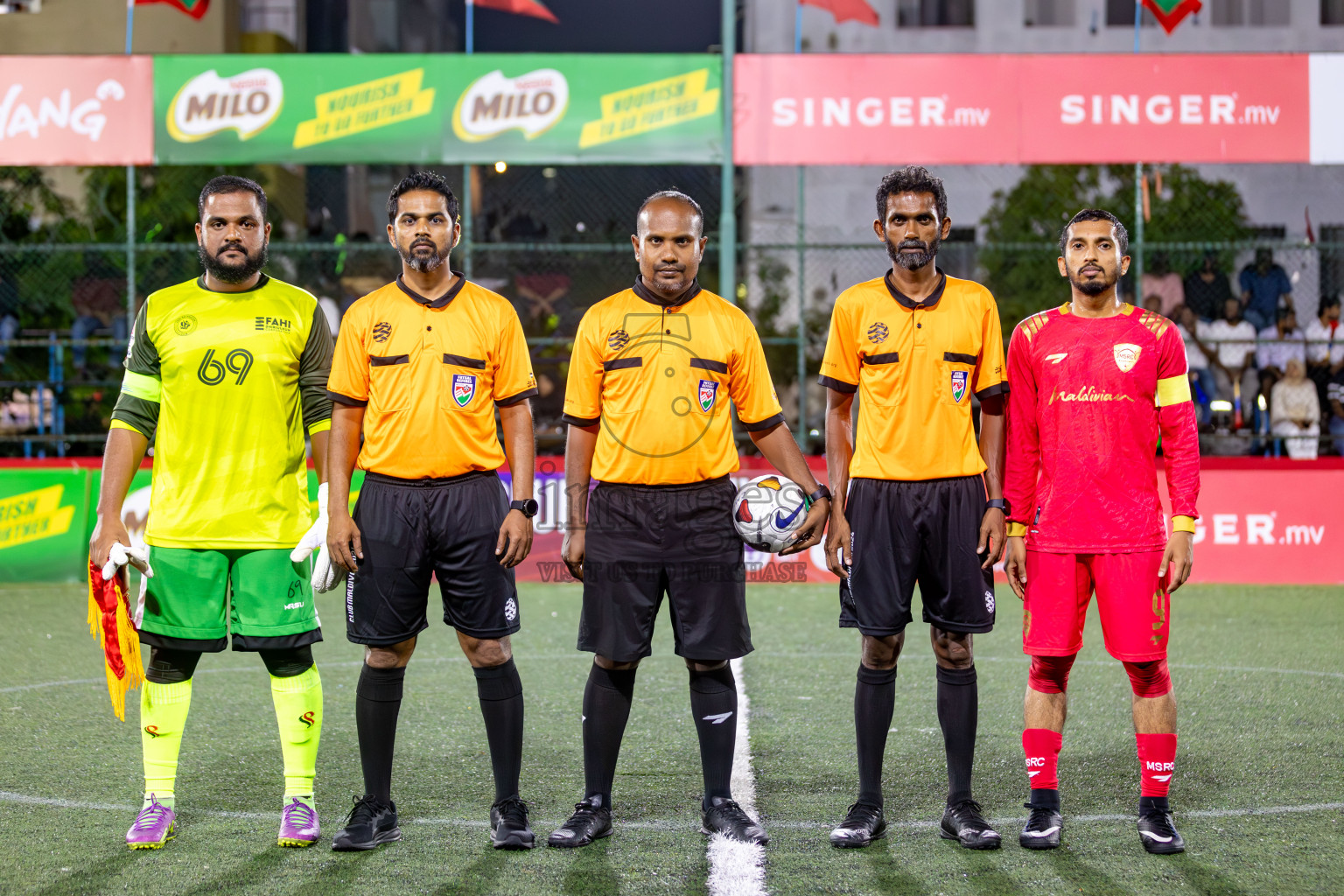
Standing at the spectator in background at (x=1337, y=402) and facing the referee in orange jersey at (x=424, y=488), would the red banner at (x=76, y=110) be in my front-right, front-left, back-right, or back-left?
front-right

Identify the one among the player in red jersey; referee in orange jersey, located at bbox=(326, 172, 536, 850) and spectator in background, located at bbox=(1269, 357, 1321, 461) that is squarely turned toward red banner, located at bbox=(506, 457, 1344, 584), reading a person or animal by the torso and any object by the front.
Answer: the spectator in background

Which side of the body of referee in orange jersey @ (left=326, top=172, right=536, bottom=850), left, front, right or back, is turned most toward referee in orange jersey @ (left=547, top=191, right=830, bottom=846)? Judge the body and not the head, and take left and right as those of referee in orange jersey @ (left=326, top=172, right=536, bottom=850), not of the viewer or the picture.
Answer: left

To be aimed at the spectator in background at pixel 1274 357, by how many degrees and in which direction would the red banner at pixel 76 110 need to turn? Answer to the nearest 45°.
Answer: approximately 90° to its left

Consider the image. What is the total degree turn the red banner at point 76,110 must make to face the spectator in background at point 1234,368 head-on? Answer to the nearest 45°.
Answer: approximately 90° to its left

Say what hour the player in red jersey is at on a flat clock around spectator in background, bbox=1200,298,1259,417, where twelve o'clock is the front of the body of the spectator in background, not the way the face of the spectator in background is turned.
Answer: The player in red jersey is roughly at 12 o'clock from the spectator in background.

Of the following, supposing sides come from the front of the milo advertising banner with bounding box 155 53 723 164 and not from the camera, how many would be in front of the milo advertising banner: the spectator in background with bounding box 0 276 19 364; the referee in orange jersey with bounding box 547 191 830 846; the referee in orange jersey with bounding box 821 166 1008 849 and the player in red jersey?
3

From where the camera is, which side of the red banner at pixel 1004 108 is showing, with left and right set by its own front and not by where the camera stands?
front

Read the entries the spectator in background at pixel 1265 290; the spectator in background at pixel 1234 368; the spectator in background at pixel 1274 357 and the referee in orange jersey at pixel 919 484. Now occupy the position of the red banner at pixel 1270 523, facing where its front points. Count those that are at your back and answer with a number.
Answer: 3

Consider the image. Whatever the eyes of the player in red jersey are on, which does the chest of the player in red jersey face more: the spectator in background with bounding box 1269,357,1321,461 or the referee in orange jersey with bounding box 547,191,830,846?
the referee in orange jersey

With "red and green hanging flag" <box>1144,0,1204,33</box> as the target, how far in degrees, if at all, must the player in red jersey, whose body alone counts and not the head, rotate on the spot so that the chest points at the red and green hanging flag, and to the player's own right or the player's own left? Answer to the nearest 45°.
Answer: approximately 180°

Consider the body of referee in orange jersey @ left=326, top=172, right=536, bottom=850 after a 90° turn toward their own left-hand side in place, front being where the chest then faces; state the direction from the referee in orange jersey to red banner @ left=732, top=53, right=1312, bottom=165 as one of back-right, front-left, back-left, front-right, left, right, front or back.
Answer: front-left

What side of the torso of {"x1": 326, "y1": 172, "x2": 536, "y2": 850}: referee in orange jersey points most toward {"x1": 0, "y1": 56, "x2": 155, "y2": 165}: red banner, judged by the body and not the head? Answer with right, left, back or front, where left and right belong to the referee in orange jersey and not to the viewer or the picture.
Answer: back

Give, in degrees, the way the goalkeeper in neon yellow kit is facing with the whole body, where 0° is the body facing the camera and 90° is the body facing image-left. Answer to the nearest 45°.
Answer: approximately 0°

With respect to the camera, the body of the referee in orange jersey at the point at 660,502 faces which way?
toward the camera

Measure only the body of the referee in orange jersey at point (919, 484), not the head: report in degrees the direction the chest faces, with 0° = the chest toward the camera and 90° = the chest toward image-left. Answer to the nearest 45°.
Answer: approximately 0°

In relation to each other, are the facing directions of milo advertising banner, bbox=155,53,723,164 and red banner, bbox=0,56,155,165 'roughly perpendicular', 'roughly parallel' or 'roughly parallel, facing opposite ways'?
roughly parallel
